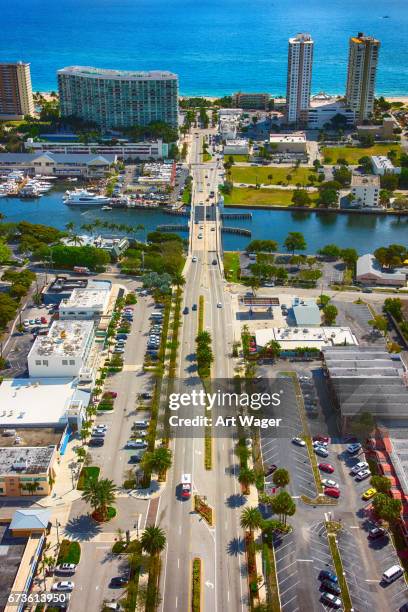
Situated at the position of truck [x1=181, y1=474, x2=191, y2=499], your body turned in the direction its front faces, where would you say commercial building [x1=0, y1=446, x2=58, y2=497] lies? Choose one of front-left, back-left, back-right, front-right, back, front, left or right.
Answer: right

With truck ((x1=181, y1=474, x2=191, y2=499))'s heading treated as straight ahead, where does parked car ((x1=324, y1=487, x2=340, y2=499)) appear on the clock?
The parked car is roughly at 9 o'clock from the truck.

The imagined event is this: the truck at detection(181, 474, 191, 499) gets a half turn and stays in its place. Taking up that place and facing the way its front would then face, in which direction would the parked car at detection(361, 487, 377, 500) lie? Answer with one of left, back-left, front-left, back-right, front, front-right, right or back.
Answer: right

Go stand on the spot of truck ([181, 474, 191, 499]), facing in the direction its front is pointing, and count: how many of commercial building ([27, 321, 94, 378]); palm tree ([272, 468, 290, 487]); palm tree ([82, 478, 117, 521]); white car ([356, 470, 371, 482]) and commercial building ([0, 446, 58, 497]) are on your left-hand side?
2

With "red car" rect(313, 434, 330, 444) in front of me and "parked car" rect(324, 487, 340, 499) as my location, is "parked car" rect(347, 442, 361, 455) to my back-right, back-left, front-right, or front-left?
front-right

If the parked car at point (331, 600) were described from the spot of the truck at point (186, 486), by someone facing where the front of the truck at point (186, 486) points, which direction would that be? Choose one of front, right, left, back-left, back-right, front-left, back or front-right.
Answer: front-left

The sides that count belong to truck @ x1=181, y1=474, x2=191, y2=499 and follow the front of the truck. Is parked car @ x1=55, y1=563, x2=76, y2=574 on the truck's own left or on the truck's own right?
on the truck's own right

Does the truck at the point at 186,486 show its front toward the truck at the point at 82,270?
no

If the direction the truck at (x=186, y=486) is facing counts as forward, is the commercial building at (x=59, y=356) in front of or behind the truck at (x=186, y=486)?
behind

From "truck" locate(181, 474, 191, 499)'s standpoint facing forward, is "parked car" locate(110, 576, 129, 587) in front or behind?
in front

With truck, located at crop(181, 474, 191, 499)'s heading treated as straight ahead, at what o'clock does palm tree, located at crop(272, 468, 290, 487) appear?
The palm tree is roughly at 9 o'clock from the truck.

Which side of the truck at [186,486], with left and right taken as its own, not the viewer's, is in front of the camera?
front

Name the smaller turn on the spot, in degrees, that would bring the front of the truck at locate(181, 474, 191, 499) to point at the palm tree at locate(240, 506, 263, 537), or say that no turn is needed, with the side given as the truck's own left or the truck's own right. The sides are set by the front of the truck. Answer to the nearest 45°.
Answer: approximately 45° to the truck's own left

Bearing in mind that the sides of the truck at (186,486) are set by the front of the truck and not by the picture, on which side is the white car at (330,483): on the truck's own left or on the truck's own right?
on the truck's own left

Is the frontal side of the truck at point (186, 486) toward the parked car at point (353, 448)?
no

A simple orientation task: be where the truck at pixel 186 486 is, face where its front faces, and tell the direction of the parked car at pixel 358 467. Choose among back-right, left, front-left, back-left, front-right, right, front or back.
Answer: left

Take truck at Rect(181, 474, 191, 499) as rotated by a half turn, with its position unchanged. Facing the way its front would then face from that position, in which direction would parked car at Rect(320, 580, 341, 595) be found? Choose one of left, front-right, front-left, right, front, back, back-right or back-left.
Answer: back-right

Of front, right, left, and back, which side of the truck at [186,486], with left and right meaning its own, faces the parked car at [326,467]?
left
